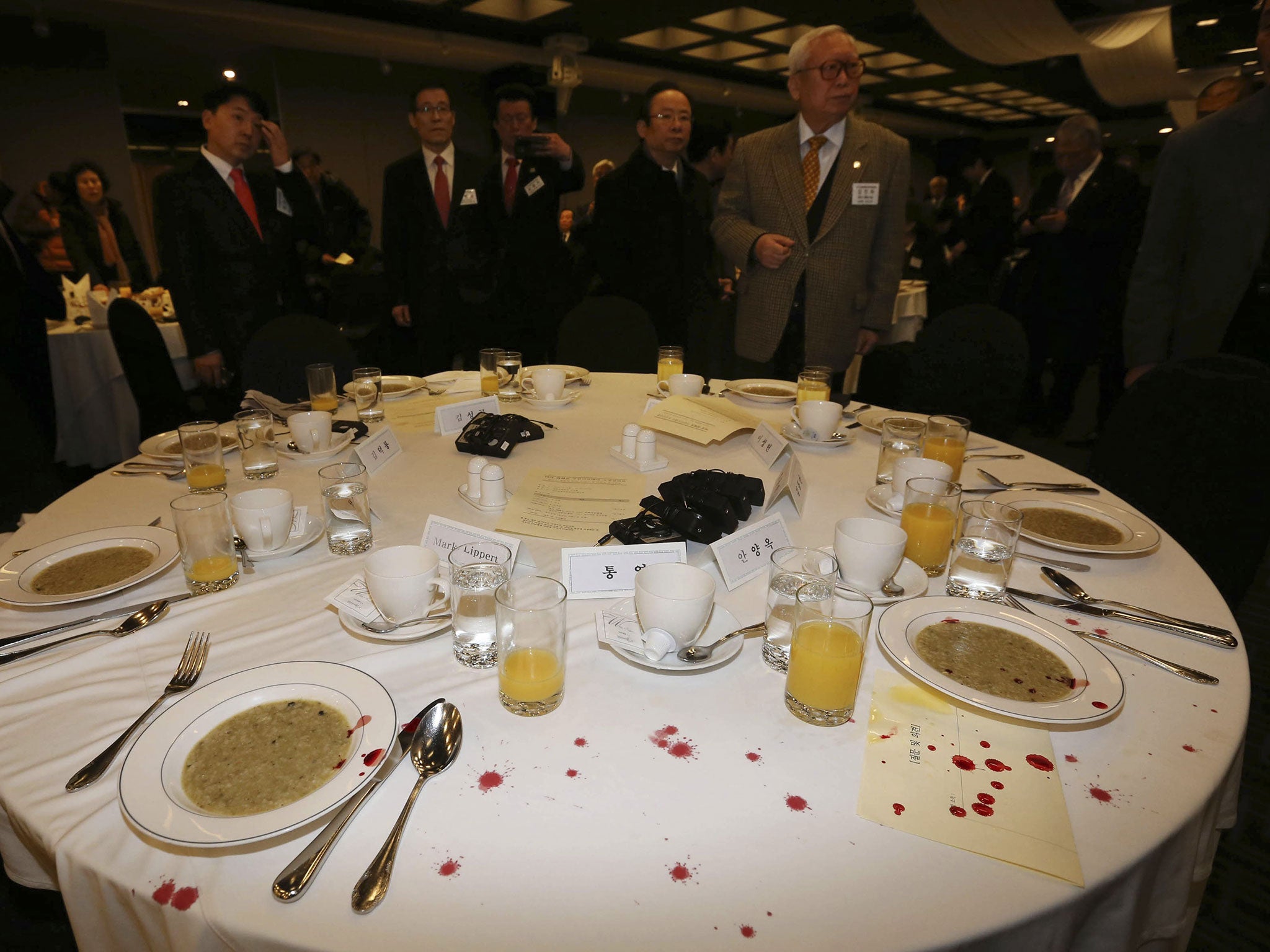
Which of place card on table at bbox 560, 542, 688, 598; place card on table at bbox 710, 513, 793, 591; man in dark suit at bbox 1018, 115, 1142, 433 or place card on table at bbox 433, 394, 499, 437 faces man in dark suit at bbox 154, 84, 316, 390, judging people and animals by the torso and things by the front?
man in dark suit at bbox 1018, 115, 1142, 433

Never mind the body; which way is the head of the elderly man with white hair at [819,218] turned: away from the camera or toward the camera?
toward the camera

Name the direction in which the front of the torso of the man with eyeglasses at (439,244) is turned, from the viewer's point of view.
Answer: toward the camera

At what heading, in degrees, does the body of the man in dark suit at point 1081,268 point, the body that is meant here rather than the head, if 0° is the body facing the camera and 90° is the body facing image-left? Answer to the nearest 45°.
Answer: approximately 45°

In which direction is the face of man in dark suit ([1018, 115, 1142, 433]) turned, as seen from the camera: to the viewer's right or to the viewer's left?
to the viewer's left

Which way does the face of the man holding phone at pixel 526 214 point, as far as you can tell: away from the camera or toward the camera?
toward the camera

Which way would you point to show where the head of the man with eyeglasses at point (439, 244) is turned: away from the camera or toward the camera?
toward the camera

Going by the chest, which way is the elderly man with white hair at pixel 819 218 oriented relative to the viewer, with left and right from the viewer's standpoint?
facing the viewer

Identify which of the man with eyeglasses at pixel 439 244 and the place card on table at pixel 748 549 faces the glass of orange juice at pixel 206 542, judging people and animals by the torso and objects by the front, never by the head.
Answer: the man with eyeglasses

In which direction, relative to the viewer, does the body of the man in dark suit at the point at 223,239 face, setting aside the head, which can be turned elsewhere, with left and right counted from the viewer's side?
facing the viewer and to the right of the viewer

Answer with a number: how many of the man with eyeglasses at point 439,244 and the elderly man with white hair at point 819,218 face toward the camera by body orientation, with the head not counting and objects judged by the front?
2

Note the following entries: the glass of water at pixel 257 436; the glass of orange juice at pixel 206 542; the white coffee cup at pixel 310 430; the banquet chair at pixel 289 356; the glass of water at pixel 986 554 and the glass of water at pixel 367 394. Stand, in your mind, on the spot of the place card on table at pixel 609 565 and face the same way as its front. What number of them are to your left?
1

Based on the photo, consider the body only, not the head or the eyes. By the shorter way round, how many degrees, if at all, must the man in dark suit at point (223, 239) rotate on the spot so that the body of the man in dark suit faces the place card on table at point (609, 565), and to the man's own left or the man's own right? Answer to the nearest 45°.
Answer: approximately 45° to the man's own right

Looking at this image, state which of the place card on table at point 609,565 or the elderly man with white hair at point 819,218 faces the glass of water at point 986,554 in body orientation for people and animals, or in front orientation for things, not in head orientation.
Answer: the elderly man with white hair

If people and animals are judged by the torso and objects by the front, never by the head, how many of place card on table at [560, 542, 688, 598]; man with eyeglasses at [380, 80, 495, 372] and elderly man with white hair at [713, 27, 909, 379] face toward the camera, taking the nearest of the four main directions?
3

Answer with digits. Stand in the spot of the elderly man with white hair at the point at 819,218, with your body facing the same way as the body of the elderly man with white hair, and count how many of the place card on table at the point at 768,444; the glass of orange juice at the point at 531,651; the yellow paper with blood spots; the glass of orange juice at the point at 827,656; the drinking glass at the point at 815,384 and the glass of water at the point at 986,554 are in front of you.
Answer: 6

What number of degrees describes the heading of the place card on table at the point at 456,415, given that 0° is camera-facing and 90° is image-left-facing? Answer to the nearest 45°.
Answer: approximately 315°

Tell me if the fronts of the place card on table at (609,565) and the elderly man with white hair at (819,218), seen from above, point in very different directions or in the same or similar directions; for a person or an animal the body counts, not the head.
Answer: same or similar directions
